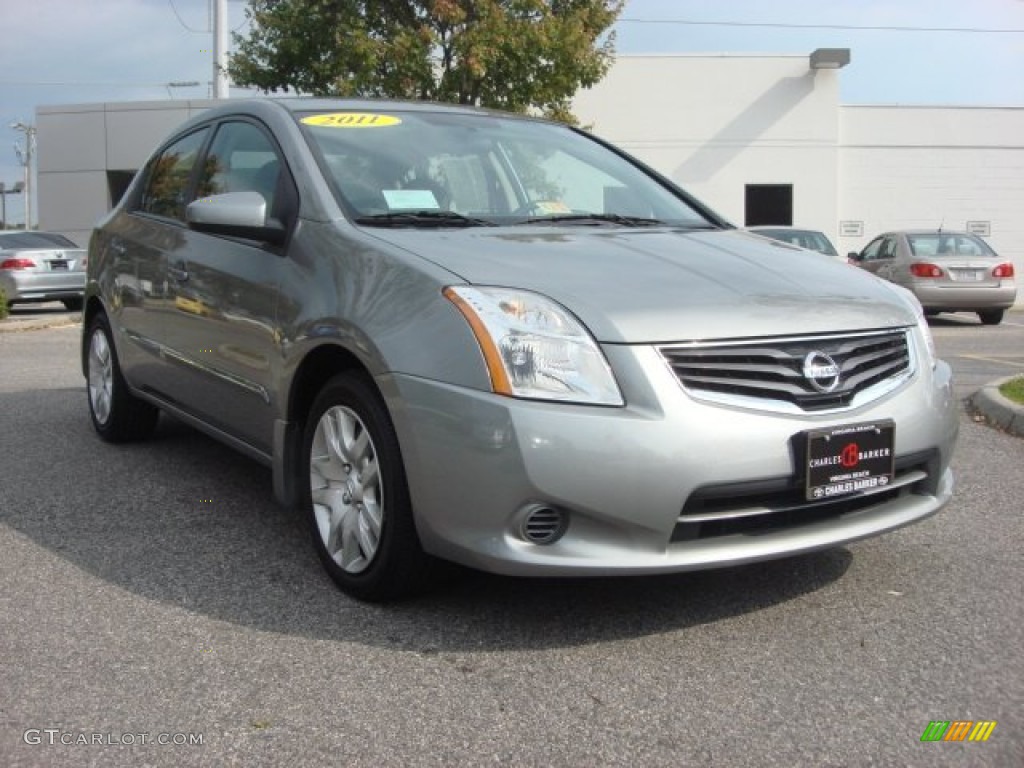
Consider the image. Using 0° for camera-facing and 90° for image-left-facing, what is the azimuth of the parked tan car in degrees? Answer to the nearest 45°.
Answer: approximately 135°

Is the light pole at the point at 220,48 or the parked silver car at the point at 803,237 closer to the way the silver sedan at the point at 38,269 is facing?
the light pole

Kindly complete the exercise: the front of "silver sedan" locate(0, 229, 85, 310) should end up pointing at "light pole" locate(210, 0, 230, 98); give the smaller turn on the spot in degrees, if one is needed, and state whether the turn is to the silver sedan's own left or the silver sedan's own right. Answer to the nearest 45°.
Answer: approximately 90° to the silver sedan's own right

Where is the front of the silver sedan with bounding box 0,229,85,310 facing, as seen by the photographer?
facing away from the viewer and to the left of the viewer

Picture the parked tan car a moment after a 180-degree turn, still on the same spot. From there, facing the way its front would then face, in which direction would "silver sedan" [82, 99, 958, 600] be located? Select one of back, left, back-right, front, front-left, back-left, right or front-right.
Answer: front-right

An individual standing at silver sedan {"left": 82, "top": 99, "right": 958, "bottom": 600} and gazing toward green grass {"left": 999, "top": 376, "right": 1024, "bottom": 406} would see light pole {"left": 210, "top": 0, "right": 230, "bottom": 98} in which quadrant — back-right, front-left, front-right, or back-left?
front-left

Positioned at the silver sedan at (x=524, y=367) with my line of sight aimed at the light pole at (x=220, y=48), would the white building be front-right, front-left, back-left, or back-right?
front-right

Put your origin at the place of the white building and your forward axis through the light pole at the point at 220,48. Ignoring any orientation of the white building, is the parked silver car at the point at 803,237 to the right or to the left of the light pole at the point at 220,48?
left

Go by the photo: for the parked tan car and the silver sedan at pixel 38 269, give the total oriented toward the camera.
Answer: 0

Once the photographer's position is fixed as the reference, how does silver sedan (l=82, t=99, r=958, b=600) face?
facing the viewer and to the right of the viewer
